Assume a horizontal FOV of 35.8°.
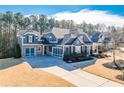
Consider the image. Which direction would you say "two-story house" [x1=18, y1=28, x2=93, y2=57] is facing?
toward the camera

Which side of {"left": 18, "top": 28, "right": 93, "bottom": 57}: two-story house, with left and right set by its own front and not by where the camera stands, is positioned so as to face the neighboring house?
left
